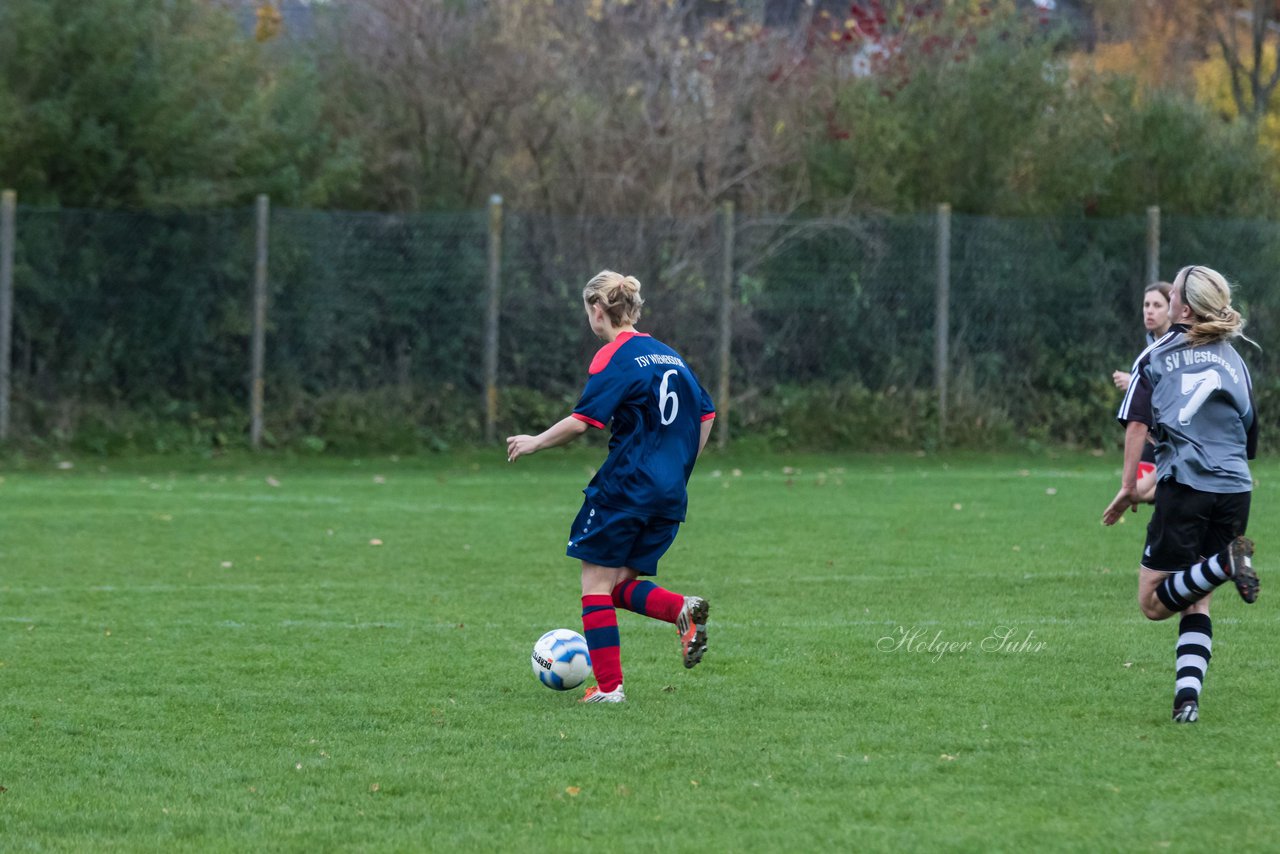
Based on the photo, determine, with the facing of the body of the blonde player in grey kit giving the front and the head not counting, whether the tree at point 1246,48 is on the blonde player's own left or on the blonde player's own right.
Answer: on the blonde player's own right

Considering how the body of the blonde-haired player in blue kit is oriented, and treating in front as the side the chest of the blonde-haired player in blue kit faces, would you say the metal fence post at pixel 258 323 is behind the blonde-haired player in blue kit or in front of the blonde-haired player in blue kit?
in front

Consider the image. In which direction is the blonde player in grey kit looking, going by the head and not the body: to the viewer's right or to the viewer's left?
to the viewer's left

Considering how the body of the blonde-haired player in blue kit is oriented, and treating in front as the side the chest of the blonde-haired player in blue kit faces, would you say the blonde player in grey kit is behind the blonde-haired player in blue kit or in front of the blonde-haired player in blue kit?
behind

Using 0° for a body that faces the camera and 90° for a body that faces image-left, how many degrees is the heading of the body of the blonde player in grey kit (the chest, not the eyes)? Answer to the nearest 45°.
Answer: approximately 135°

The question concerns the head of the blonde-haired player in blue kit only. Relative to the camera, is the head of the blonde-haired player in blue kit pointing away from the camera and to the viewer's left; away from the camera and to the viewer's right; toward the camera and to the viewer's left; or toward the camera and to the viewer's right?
away from the camera and to the viewer's left

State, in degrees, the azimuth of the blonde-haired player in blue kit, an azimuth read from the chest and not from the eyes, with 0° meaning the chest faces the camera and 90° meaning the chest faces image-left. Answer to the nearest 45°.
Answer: approximately 135°

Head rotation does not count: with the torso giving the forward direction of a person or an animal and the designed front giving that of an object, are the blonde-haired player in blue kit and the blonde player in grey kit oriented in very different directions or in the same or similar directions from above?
same or similar directions

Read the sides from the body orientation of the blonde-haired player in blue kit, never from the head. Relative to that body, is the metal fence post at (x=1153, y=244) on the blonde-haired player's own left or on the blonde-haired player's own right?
on the blonde-haired player's own right

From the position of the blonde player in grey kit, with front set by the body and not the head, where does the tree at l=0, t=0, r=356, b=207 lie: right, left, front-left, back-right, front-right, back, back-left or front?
front

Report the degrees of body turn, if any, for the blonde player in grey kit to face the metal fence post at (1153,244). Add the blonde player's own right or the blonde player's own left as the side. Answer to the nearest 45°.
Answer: approximately 45° to the blonde player's own right

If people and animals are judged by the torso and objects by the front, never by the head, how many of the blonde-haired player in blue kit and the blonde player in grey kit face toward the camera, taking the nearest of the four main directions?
0
